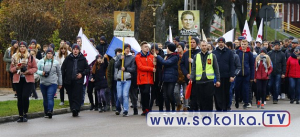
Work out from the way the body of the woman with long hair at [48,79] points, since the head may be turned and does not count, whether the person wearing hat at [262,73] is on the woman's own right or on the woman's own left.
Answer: on the woman's own left

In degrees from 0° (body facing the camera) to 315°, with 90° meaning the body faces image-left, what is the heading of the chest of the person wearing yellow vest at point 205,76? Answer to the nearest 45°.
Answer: approximately 0°

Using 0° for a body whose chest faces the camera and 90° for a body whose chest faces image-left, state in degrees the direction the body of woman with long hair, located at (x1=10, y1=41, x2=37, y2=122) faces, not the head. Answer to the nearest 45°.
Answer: approximately 0°

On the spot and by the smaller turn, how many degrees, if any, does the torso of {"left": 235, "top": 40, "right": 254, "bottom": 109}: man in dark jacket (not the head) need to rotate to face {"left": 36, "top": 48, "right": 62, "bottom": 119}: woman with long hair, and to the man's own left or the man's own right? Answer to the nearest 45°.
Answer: approximately 45° to the man's own right

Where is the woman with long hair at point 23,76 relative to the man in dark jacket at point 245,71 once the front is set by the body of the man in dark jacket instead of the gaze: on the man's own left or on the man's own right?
on the man's own right

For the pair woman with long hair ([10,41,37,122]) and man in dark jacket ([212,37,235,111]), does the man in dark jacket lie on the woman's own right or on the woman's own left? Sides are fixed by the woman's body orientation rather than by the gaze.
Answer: on the woman's own left

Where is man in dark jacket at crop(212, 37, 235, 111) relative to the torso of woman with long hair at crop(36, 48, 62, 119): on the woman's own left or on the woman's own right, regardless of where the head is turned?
on the woman's own left
